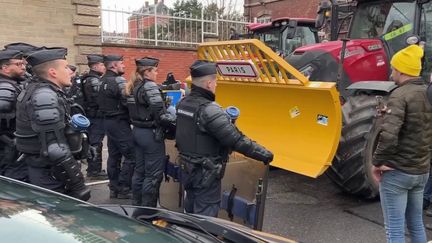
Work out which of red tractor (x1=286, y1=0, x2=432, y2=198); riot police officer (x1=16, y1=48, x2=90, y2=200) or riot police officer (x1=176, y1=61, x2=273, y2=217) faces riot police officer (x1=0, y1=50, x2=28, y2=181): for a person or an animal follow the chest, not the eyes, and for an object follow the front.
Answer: the red tractor

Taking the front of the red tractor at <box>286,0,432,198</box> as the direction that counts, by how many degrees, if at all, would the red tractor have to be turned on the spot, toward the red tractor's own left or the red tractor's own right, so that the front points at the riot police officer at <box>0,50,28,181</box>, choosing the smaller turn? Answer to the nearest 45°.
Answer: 0° — it already faces them

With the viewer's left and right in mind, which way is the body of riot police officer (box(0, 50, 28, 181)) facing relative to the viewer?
facing to the right of the viewer

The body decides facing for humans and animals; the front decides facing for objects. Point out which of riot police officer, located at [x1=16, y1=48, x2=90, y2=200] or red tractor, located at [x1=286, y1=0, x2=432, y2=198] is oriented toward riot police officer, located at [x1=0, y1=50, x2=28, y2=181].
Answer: the red tractor

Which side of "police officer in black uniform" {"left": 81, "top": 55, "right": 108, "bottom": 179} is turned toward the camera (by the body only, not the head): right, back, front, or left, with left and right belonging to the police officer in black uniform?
right

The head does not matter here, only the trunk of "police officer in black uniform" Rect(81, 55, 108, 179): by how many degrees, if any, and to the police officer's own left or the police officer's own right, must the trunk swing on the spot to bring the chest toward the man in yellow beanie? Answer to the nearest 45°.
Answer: approximately 45° to the police officer's own right

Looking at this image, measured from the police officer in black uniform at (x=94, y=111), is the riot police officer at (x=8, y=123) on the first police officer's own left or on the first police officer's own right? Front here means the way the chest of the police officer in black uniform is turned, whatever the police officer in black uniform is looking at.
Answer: on the first police officer's own right

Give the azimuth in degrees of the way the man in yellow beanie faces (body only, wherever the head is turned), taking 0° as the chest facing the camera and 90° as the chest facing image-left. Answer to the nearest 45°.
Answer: approximately 135°

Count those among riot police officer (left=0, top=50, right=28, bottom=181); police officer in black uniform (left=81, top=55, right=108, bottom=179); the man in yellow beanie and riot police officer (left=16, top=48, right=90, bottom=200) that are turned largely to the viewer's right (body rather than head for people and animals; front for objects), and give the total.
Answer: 3

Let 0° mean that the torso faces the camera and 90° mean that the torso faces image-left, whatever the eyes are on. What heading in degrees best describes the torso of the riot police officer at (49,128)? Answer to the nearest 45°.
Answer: approximately 270°

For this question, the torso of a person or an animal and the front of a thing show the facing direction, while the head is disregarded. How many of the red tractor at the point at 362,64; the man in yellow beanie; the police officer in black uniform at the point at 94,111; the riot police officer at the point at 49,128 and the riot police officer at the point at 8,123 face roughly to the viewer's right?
3
